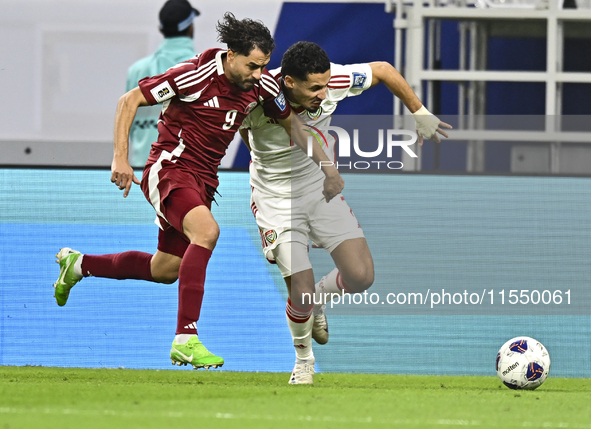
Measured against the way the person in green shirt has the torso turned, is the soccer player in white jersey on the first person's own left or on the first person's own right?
on the first person's own right

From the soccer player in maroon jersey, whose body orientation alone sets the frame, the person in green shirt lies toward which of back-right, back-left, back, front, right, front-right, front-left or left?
back-left

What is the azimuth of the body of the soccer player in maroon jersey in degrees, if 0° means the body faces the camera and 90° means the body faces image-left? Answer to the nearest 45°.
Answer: approximately 315°

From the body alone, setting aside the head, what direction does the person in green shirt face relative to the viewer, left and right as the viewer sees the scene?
facing away from the viewer and to the right of the viewer

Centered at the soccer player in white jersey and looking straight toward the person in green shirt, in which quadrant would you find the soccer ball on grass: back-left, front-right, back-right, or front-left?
back-right
